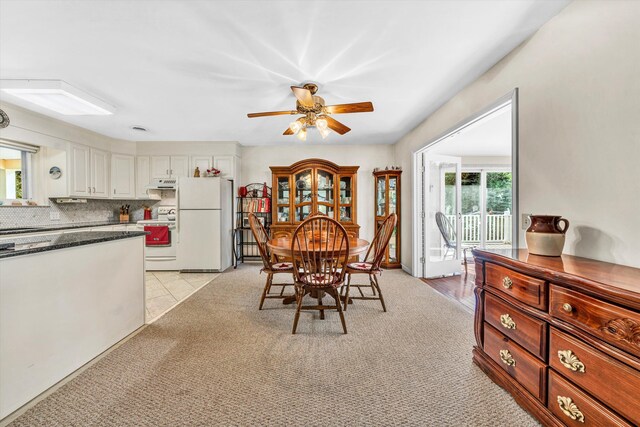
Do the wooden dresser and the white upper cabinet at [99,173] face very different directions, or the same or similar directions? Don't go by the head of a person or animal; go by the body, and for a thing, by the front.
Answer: very different directions

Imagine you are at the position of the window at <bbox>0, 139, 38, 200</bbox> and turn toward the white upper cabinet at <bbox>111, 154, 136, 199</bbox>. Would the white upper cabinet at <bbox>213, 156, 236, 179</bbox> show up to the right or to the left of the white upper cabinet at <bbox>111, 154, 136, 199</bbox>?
right

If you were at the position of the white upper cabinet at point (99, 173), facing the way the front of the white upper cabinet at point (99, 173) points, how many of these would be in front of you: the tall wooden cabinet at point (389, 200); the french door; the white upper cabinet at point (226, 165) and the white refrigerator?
4

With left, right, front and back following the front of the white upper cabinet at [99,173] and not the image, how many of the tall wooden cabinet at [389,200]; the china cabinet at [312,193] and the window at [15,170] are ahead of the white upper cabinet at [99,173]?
2

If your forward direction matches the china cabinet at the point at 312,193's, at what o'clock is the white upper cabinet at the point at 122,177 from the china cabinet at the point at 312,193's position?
The white upper cabinet is roughly at 3 o'clock from the china cabinet.

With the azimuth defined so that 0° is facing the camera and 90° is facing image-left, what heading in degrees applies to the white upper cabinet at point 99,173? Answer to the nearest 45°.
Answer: approximately 315°

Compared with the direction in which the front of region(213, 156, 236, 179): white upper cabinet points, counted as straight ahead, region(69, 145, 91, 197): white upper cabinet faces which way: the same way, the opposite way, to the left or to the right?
to the left
